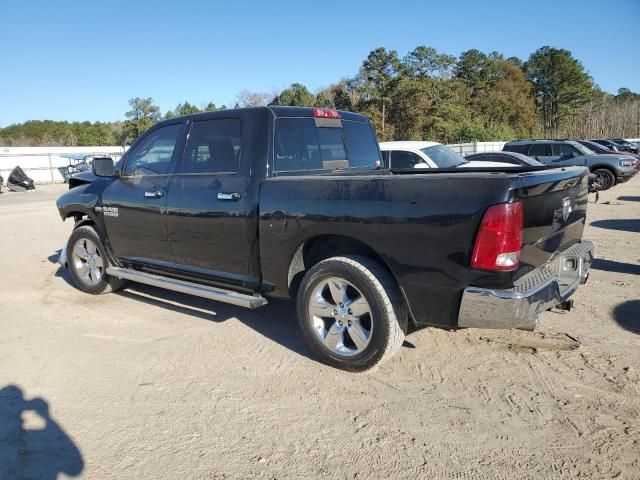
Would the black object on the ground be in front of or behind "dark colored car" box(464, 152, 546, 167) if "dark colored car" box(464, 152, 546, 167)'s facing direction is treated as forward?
behind

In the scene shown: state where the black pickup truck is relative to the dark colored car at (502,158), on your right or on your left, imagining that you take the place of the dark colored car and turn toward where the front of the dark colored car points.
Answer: on your right

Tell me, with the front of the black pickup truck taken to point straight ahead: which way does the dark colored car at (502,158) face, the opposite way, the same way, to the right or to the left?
the opposite way

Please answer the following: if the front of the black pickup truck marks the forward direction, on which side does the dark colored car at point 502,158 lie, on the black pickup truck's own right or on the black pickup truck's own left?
on the black pickup truck's own right

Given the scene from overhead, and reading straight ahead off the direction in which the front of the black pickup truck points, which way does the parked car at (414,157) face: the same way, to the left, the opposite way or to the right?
the opposite way

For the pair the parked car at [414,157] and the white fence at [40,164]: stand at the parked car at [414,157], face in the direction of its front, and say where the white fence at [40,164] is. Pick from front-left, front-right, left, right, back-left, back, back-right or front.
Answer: back

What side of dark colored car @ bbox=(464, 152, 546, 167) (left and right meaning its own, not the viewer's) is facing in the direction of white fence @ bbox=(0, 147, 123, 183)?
back

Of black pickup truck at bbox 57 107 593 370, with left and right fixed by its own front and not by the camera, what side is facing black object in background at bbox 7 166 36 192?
front

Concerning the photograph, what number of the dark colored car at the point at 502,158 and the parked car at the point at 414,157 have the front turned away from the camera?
0

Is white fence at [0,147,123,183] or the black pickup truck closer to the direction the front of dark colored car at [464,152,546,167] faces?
the black pickup truck

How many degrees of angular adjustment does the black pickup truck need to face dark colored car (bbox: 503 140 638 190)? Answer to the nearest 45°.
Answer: approximately 90° to its right

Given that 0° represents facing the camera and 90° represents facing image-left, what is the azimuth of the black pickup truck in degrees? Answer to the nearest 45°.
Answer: approximately 135°

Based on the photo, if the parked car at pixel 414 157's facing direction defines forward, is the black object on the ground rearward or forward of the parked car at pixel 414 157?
rearward

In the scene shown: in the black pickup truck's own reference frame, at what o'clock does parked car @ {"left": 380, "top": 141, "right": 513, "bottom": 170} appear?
The parked car is roughly at 2 o'clock from the black pickup truck.
